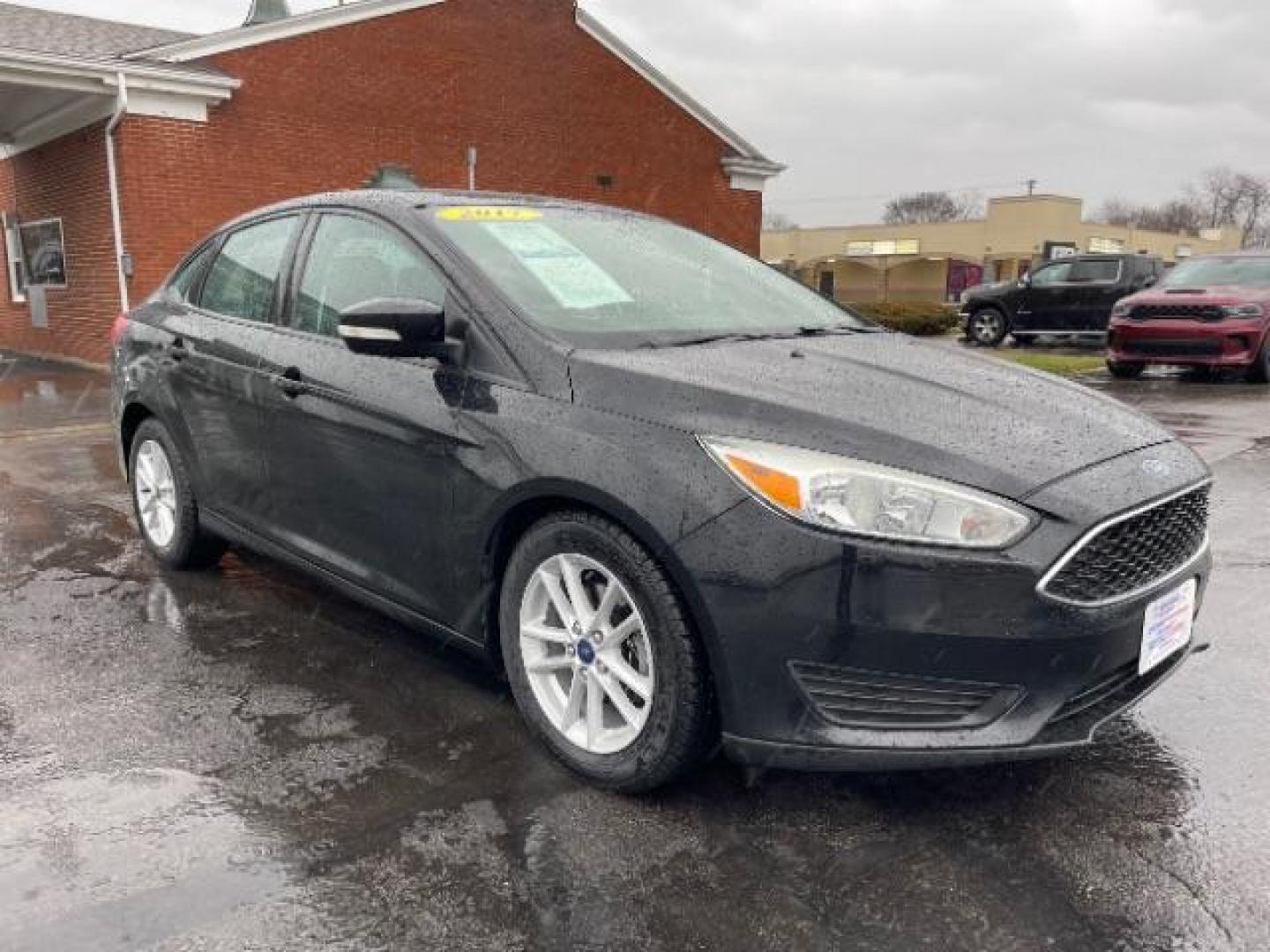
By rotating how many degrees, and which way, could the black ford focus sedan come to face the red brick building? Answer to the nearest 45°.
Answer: approximately 180°

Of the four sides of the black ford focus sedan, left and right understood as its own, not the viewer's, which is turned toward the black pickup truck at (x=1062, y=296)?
left

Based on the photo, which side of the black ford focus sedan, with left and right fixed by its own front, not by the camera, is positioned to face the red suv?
left

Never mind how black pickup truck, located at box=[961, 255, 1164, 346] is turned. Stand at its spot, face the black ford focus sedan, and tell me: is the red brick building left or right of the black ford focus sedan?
right

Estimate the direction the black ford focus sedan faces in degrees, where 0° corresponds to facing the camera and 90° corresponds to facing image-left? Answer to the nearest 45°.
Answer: approximately 315°
